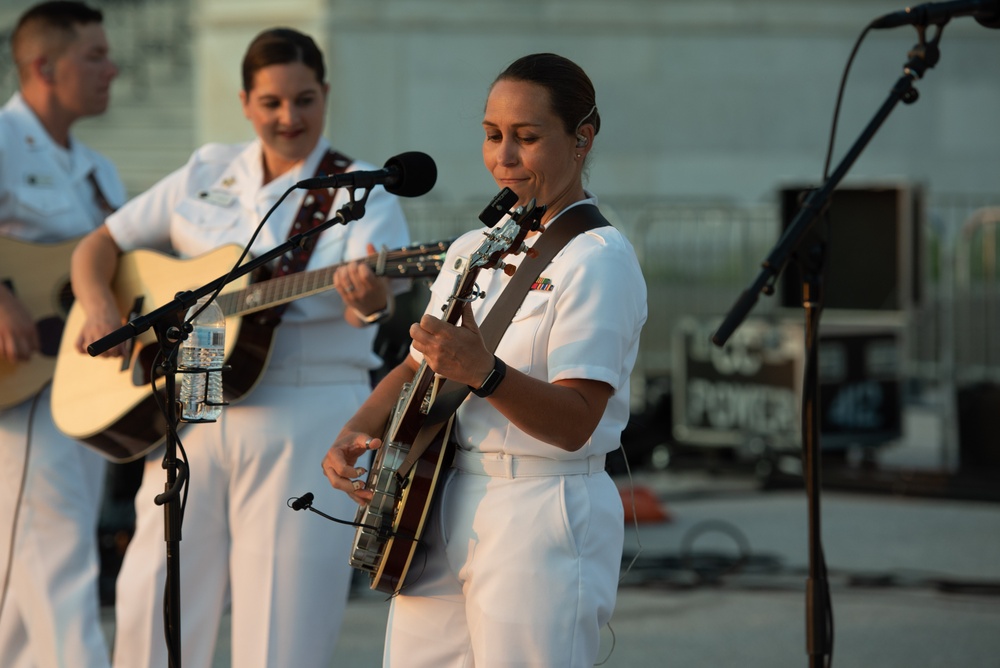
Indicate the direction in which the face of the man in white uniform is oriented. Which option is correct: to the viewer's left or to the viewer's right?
to the viewer's right

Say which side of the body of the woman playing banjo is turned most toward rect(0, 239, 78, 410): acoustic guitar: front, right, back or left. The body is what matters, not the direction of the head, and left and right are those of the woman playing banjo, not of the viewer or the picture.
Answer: right

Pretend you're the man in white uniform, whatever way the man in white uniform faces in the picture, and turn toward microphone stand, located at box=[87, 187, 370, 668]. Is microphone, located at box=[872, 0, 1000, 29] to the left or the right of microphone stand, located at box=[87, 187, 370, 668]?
left

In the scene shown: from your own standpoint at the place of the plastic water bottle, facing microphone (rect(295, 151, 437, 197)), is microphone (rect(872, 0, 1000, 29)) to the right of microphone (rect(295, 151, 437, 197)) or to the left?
right

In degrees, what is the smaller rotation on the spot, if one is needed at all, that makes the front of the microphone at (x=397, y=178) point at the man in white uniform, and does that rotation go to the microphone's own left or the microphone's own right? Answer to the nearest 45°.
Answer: approximately 135° to the microphone's own left

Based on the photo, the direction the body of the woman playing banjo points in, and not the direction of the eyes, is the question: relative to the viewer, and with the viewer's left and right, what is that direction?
facing the viewer and to the left of the viewer

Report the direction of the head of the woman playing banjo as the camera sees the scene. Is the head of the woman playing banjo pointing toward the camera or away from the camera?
toward the camera

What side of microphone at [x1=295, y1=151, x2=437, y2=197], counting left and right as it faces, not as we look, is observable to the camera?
right

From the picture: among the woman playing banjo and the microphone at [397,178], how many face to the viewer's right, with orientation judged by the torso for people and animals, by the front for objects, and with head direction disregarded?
1

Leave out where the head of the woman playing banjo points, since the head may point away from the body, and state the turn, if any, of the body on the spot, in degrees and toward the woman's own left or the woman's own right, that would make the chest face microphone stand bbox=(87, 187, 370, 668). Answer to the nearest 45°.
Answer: approximately 45° to the woman's own right
